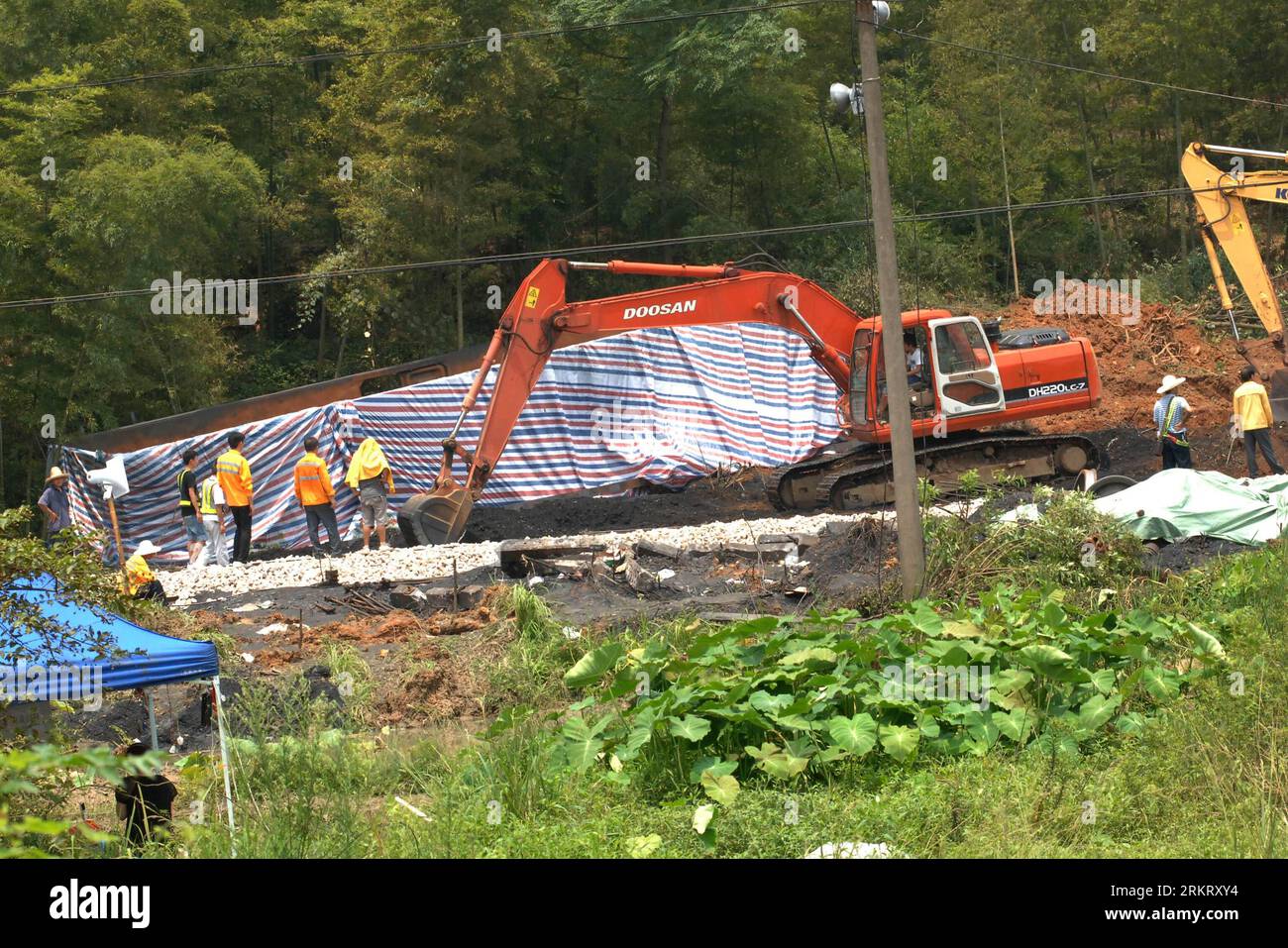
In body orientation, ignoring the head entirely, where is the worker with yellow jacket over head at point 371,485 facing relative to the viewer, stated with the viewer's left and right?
facing away from the viewer

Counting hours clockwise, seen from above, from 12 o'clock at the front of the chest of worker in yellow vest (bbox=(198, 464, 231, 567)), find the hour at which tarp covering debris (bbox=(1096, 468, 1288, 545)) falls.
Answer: The tarp covering debris is roughly at 3 o'clock from the worker in yellow vest.

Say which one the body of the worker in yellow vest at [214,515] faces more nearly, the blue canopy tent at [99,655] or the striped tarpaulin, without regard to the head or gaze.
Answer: the striped tarpaulin

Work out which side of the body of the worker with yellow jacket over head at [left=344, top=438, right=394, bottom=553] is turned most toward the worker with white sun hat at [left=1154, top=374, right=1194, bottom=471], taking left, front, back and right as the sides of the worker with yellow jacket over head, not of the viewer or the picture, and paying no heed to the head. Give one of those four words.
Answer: right

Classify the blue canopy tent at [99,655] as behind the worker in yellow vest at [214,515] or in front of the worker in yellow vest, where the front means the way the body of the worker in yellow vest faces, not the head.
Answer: behind

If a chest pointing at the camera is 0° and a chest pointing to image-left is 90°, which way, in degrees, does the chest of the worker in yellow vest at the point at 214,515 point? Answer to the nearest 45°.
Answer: approximately 225°

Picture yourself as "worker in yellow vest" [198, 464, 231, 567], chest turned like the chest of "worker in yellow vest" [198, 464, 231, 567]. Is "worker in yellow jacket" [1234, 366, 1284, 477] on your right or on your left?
on your right

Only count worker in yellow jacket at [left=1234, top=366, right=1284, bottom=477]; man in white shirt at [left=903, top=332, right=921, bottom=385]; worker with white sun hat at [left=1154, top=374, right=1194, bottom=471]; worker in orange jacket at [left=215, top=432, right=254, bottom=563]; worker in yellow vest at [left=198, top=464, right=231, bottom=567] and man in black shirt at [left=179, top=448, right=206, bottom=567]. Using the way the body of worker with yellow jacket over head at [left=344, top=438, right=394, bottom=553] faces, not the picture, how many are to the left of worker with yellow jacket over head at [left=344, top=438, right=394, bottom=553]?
3

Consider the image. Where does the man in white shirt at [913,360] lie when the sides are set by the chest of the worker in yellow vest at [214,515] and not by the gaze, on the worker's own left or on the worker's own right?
on the worker's own right

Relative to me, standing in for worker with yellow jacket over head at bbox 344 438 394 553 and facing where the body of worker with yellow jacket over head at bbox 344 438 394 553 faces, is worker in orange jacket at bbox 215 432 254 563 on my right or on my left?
on my left

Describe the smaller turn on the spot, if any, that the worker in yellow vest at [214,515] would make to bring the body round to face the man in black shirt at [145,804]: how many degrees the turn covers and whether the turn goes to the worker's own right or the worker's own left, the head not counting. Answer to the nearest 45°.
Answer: approximately 135° to the worker's own right
